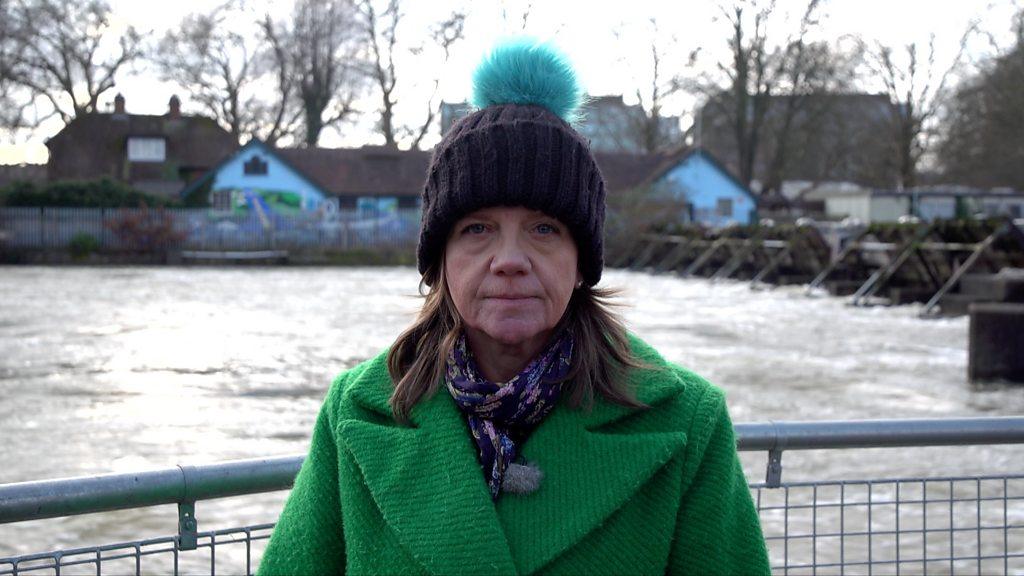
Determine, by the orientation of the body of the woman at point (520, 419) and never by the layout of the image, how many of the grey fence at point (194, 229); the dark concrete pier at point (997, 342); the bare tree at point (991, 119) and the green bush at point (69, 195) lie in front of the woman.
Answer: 0

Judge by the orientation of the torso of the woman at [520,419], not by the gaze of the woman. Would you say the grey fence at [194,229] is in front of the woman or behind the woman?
behind

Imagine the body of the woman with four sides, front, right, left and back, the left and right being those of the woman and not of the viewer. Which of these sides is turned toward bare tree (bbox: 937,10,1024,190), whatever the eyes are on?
back

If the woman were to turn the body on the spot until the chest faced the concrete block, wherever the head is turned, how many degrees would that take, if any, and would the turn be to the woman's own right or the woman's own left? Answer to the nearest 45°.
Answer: approximately 135° to the woman's own left

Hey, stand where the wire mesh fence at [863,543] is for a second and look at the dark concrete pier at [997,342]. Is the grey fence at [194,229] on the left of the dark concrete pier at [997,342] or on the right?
left

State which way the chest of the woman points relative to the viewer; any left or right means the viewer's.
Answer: facing the viewer

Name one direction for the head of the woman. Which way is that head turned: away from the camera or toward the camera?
toward the camera

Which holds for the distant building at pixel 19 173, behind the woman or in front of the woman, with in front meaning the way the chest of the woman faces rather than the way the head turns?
behind

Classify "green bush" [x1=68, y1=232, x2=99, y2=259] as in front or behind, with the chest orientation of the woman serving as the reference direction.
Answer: behind

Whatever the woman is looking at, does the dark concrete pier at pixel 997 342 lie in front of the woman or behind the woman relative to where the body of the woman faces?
behind

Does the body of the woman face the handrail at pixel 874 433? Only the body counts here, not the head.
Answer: no

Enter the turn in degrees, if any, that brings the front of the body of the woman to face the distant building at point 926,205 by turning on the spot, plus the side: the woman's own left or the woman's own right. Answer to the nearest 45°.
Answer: approximately 180°

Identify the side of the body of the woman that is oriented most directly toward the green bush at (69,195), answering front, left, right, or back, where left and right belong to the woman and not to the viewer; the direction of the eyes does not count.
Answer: back

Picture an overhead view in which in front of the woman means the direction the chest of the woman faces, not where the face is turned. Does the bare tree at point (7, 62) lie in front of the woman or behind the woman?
behind

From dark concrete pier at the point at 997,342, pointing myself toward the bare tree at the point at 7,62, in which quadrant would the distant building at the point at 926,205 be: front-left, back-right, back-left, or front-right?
front-right
